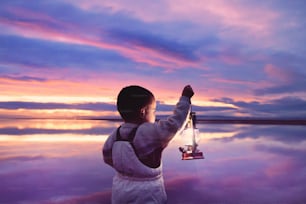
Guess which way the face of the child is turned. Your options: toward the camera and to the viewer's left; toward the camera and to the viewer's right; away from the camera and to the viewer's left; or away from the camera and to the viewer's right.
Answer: away from the camera and to the viewer's right

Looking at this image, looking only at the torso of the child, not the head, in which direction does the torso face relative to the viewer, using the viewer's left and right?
facing away from the viewer and to the right of the viewer
